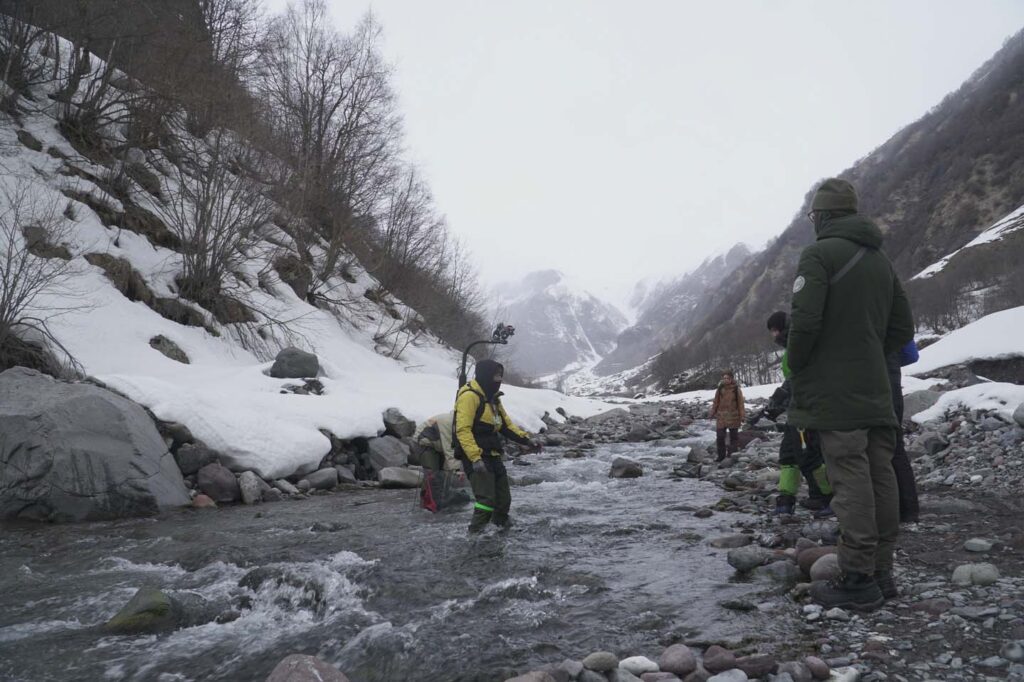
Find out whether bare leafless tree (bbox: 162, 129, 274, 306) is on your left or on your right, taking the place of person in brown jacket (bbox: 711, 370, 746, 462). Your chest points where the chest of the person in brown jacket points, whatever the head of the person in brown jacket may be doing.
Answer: on your right

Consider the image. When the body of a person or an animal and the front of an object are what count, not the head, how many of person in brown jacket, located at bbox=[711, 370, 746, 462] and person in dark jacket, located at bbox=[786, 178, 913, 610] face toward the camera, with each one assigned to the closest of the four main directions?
1

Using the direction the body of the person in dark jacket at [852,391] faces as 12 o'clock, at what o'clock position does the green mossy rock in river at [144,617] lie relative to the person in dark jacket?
The green mossy rock in river is roughly at 10 o'clock from the person in dark jacket.

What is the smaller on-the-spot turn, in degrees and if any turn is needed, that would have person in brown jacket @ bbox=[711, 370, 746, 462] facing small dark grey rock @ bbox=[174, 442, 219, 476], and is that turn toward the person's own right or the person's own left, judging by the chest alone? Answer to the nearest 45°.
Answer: approximately 45° to the person's own right

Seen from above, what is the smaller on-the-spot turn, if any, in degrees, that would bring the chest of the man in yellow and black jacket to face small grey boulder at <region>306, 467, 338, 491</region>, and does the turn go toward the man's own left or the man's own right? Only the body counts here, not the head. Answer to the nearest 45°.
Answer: approximately 180°

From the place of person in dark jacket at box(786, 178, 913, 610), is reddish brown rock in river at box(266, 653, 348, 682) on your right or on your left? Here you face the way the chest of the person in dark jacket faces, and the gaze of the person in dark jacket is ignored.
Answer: on your left

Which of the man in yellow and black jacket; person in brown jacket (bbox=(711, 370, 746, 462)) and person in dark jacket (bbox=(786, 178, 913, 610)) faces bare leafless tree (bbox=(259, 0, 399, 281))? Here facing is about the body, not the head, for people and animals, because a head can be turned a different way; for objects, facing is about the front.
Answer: person in dark jacket (bbox=(786, 178, 913, 610))

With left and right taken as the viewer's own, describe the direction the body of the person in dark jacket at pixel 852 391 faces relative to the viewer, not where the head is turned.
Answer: facing away from the viewer and to the left of the viewer

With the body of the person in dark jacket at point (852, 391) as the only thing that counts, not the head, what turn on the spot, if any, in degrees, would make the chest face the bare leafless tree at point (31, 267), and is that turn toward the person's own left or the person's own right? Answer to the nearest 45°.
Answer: approximately 45° to the person's own left
